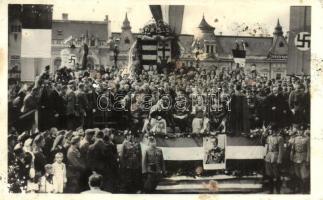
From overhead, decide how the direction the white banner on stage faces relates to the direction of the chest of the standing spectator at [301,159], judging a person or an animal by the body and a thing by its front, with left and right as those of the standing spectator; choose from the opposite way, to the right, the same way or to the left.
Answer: the same way

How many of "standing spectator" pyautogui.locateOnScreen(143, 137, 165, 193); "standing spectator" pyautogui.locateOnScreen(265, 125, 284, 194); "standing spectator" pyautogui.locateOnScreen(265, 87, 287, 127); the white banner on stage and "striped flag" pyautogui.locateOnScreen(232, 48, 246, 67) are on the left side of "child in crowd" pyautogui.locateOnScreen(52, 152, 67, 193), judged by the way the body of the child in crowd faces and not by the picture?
5

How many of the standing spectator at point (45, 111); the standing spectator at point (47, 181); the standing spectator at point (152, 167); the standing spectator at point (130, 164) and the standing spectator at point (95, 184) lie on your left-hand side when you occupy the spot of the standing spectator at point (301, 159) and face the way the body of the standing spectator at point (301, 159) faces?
0

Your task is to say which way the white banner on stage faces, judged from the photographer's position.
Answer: facing the viewer

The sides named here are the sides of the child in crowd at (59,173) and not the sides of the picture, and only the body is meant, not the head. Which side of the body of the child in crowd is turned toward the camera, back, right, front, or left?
front

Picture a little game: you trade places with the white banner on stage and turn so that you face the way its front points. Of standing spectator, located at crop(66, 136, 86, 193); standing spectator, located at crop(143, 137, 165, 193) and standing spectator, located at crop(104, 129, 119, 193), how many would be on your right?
3

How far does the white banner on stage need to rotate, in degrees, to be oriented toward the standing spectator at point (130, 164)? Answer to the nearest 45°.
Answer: approximately 90° to its right

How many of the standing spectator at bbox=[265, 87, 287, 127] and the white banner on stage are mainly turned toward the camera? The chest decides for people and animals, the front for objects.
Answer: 2

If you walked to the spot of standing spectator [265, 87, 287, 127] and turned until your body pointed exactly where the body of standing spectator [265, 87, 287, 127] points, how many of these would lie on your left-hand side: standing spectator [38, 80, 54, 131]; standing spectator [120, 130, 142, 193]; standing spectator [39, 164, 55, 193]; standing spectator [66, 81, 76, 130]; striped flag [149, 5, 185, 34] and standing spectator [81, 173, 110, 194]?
0

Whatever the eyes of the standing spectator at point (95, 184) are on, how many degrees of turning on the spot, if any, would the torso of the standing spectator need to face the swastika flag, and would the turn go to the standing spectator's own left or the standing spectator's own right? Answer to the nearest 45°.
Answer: approximately 90° to the standing spectator's own right

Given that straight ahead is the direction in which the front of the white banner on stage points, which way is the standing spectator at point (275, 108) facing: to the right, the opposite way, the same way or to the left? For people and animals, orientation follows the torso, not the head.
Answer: the same way

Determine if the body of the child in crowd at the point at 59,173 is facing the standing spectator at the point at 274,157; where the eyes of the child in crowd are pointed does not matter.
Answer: no

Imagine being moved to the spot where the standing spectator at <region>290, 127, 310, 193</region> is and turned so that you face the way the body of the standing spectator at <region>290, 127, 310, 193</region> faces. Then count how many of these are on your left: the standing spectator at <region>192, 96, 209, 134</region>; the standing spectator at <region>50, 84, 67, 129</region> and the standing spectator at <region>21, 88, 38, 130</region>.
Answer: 0

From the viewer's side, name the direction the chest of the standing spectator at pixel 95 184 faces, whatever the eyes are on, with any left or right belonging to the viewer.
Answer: facing away from the viewer
